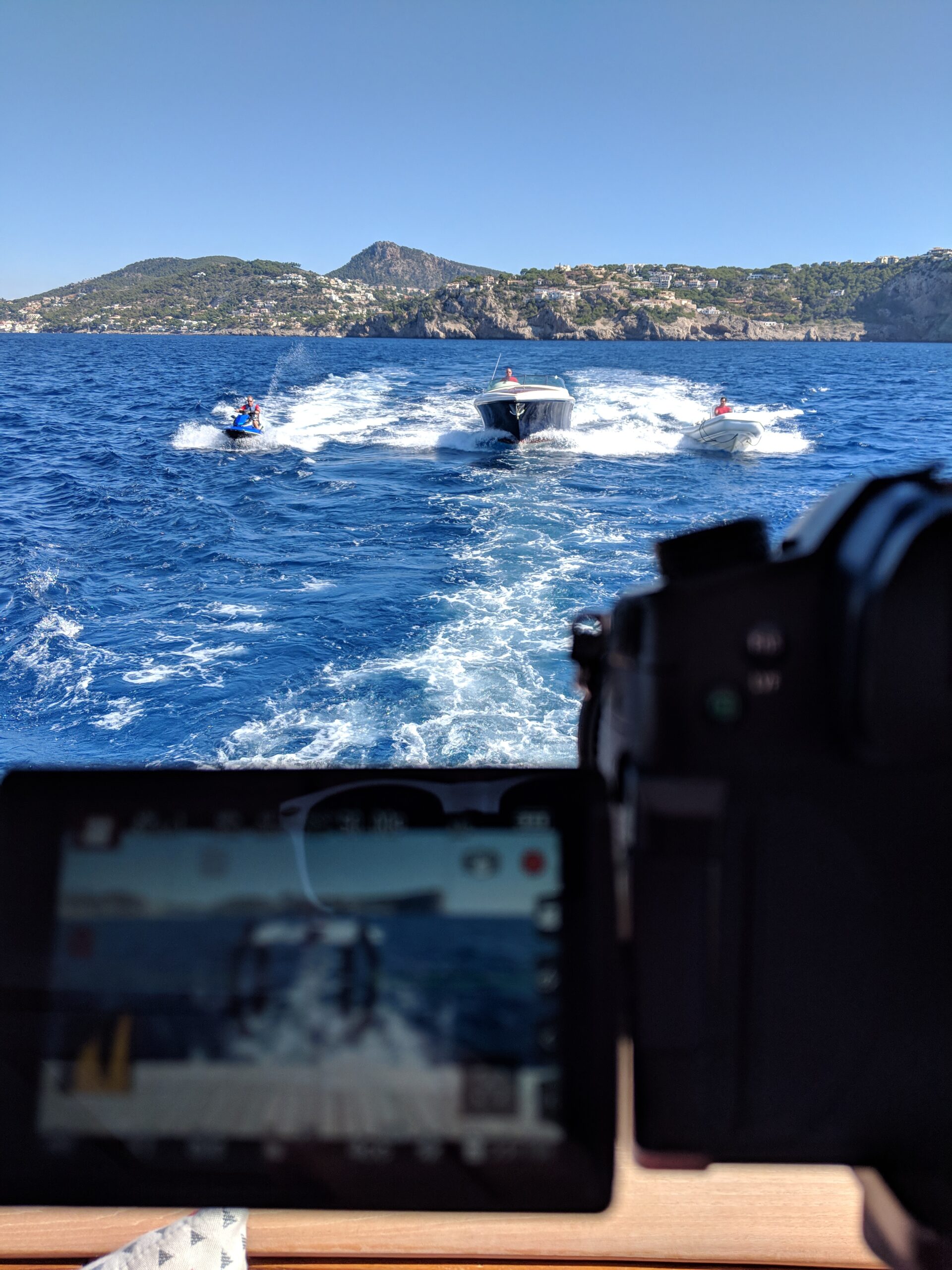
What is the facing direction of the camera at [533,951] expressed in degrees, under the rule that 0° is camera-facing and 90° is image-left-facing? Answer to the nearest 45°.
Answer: approximately 180°

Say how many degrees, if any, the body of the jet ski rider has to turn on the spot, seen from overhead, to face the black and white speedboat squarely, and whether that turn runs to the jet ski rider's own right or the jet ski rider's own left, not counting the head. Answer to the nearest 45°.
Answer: approximately 90° to the jet ski rider's own left

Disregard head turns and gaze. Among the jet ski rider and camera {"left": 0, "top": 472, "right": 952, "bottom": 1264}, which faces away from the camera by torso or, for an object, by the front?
the camera

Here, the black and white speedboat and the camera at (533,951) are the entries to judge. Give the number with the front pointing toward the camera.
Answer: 1

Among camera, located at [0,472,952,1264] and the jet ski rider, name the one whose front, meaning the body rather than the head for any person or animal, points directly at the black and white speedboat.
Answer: the camera

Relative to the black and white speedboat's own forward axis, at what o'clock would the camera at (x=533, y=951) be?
The camera is roughly at 12 o'clock from the black and white speedboat.

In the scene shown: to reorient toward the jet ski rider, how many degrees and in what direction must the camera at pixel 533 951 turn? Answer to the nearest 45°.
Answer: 0° — it already faces them

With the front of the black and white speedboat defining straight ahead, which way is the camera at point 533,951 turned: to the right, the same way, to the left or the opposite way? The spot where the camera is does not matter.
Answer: the opposite way

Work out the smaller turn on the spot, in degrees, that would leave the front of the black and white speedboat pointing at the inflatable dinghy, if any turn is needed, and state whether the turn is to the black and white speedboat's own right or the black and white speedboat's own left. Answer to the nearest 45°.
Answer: approximately 90° to the black and white speedboat's own left

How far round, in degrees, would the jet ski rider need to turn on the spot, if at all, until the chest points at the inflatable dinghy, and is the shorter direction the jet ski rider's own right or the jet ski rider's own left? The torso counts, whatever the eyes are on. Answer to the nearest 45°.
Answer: approximately 90° to the jet ski rider's own left

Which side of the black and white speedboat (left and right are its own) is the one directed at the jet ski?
right
